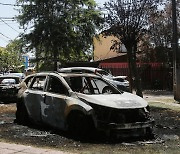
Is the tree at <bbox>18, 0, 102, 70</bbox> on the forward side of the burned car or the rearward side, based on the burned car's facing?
on the rearward side

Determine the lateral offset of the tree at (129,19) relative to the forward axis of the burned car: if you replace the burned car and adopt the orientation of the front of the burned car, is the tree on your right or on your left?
on your left

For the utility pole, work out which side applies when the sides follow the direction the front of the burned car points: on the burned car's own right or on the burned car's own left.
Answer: on the burned car's own left

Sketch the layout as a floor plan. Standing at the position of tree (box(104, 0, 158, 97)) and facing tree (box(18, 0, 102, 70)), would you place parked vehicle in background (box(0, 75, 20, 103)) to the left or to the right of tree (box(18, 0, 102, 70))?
left

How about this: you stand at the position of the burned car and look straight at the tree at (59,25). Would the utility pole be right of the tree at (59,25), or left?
right

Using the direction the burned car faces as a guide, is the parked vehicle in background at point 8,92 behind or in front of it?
behind

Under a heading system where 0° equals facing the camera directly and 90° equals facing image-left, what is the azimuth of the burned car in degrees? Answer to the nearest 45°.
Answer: approximately 315°
